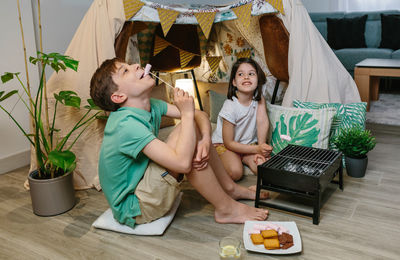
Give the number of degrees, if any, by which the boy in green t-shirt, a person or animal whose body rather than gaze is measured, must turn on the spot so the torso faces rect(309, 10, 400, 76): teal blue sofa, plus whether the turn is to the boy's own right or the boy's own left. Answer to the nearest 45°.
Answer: approximately 45° to the boy's own left

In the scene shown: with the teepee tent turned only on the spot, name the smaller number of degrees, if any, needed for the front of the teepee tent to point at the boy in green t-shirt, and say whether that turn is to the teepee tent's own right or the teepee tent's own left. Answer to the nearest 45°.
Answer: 0° — it already faces them

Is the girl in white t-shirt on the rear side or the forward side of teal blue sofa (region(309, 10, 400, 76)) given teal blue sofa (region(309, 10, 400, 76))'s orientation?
on the forward side

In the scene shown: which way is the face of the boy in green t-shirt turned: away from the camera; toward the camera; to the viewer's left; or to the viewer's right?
to the viewer's right

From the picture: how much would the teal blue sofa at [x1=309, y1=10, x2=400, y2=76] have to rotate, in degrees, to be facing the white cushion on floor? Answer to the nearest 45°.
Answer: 0° — it already faces it

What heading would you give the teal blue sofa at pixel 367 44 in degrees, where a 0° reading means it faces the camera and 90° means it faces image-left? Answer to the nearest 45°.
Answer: approximately 0°

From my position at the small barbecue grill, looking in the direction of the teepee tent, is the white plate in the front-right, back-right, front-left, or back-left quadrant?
back-left

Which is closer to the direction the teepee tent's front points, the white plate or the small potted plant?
the white plate

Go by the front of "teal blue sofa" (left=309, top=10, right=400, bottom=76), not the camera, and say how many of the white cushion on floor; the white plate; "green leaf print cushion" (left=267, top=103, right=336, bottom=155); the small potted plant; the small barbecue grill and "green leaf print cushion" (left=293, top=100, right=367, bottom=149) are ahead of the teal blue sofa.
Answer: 6

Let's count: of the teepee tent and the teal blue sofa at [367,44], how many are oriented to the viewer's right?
0

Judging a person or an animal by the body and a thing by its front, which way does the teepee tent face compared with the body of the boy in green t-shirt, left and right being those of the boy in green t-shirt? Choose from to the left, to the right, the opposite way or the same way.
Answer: to the right

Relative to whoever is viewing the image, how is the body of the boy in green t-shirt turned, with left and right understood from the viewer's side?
facing to the right of the viewer

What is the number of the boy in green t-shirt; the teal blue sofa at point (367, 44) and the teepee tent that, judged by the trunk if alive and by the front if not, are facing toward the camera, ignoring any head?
2

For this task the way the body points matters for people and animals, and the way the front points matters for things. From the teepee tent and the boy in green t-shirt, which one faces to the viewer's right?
the boy in green t-shirt
